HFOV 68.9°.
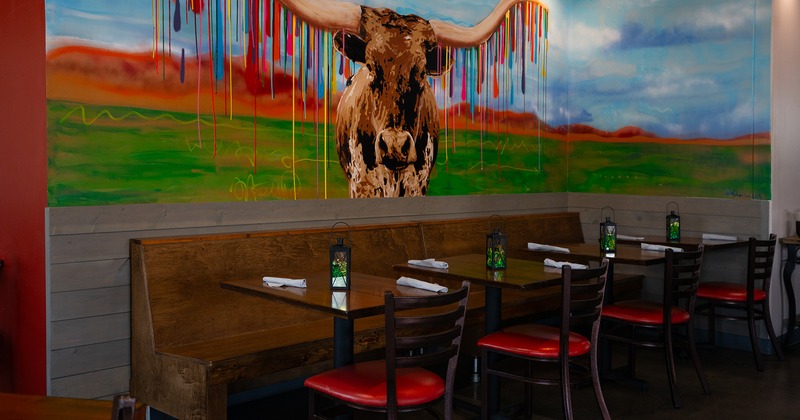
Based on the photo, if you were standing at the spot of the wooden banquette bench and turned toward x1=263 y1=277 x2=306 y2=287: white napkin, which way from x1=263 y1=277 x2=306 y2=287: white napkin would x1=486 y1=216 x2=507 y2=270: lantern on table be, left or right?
left

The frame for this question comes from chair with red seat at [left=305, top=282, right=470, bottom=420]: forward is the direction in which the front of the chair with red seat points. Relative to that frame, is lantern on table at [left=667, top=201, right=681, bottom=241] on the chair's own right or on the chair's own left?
on the chair's own right

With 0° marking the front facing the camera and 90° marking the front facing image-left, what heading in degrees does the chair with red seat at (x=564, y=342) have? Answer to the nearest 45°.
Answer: approximately 135°

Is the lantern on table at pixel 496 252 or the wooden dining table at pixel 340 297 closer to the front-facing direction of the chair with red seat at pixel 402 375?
the wooden dining table

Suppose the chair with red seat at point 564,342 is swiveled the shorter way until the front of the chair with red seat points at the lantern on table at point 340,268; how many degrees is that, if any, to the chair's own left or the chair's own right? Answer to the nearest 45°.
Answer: approximately 90° to the chair's own left

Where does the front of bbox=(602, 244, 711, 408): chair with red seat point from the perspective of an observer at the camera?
facing away from the viewer and to the left of the viewer

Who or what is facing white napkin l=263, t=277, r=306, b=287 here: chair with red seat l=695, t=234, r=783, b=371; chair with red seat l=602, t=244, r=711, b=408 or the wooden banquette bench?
the wooden banquette bench

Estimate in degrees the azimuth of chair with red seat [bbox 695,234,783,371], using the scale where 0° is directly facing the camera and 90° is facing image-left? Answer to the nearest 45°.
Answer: approximately 135°

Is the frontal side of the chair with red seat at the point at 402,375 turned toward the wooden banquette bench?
yes

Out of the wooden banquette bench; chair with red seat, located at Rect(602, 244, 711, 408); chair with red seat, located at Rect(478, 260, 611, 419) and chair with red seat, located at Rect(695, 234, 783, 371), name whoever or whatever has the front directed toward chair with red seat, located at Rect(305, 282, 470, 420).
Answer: the wooden banquette bench

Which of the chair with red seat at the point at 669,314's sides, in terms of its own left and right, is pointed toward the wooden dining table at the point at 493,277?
left
